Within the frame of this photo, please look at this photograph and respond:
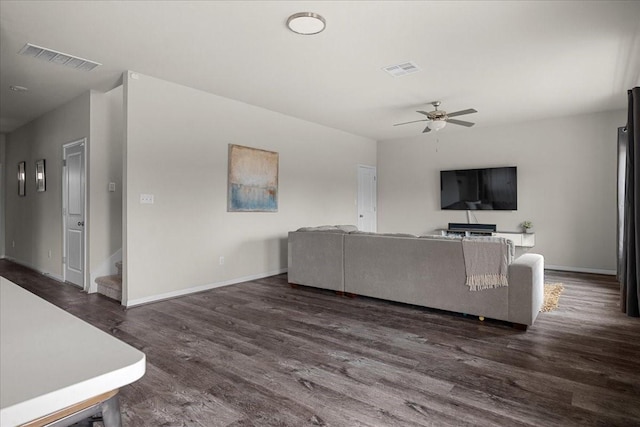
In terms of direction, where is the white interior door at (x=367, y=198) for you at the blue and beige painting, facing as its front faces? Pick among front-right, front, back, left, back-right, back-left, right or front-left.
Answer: left

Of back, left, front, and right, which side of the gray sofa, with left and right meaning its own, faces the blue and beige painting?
left

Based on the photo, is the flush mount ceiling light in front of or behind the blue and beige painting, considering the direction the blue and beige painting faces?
in front

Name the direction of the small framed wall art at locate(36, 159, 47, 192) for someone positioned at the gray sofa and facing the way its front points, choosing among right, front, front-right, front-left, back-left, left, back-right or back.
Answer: back-left

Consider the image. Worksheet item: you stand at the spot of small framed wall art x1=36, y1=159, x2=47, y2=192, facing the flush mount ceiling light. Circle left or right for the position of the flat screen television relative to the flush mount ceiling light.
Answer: left

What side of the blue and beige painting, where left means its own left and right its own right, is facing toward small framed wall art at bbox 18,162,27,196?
back

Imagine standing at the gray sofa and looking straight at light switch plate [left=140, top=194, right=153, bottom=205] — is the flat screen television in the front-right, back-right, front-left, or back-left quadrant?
back-right

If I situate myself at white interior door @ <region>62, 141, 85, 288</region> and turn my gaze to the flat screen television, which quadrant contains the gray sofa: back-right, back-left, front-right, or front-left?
front-right

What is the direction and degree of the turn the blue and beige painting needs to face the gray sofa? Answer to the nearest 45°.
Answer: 0° — it already faces it

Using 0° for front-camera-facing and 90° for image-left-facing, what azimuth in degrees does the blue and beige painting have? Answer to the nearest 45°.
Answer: approximately 315°

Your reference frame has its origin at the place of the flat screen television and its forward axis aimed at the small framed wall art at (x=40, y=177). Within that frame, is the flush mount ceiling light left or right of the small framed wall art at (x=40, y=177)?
left

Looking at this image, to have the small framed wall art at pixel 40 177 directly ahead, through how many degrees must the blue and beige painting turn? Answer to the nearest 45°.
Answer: approximately 135° to its right

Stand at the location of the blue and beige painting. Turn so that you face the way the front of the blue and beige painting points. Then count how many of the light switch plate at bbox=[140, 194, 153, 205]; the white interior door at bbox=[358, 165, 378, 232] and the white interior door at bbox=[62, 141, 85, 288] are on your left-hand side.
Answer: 1

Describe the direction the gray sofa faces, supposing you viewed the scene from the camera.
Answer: facing away from the viewer and to the right of the viewer

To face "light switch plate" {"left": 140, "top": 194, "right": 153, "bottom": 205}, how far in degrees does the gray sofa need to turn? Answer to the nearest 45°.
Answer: approximately 135° to its left

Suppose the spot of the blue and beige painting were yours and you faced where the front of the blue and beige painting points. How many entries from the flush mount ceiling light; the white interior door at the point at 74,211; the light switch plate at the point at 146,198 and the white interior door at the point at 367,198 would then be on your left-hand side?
1

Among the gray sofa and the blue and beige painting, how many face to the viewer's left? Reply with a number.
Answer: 0
